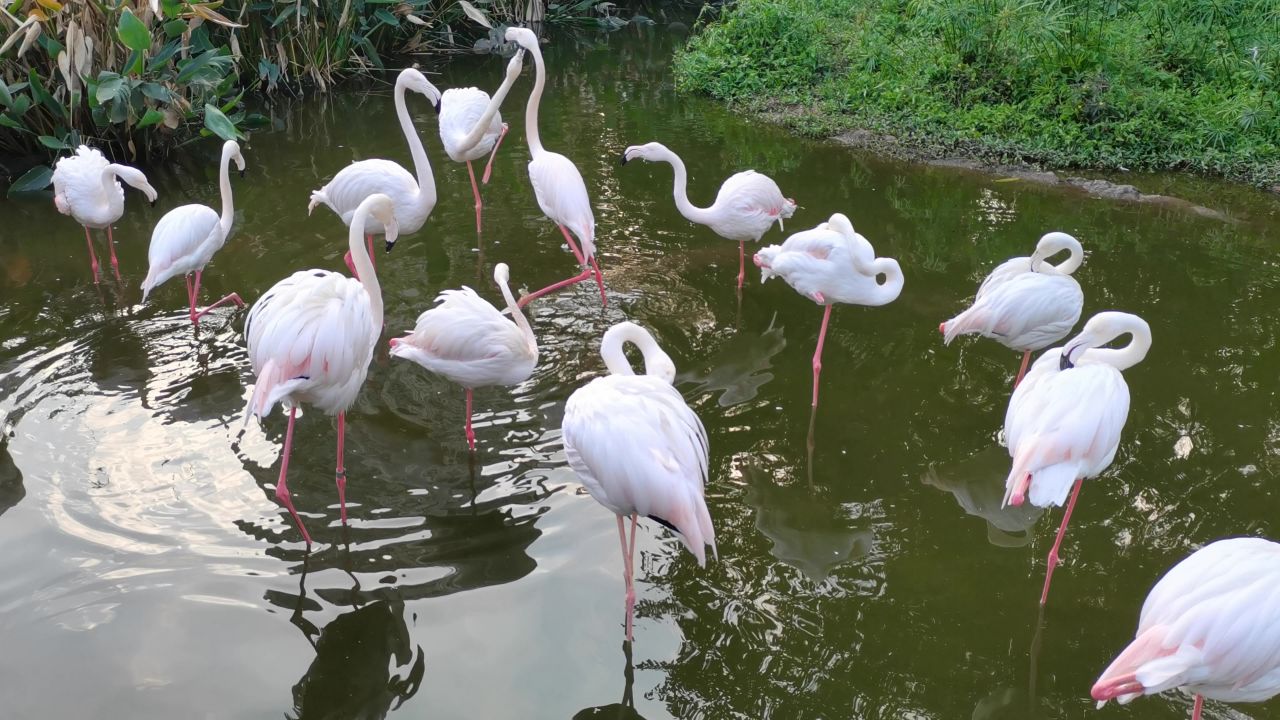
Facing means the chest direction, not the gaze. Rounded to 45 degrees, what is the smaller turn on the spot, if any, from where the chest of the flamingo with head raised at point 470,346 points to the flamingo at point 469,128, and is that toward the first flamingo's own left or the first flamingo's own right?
approximately 90° to the first flamingo's own left

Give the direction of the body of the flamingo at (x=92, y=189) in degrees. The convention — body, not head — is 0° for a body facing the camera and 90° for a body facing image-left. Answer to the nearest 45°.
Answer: approximately 315°

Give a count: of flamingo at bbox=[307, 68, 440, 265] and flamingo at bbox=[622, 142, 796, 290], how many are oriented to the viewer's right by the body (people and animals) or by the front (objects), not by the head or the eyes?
1

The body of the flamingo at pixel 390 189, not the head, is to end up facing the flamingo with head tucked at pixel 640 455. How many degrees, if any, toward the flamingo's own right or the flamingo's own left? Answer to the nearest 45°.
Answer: approximately 90° to the flamingo's own right

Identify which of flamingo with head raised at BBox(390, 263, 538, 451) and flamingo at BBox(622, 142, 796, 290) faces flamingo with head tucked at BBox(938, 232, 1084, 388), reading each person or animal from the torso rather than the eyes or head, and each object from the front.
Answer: flamingo with head raised at BBox(390, 263, 538, 451)

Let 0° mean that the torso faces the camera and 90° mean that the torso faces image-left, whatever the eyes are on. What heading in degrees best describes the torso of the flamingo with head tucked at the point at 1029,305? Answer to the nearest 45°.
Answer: approximately 270°

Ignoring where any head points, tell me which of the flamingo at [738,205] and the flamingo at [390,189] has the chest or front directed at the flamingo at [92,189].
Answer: the flamingo at [738,205]

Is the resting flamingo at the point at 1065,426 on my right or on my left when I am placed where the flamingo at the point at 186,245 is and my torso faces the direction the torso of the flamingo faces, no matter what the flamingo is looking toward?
on my right

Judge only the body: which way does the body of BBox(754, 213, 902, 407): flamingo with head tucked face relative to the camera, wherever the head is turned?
to the viewer's right

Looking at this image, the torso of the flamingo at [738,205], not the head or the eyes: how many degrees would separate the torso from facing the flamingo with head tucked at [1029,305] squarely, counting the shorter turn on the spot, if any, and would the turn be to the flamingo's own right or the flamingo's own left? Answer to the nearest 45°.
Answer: approximately 135° to the flamingo's own left

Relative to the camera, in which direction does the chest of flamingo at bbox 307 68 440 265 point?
to the viewer's right
